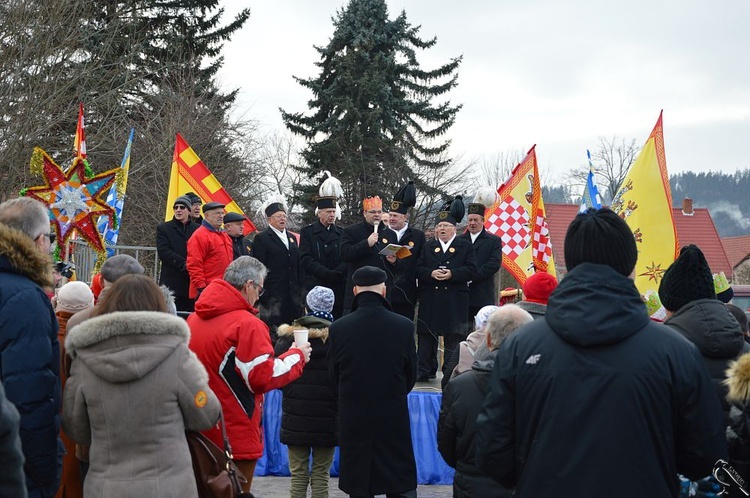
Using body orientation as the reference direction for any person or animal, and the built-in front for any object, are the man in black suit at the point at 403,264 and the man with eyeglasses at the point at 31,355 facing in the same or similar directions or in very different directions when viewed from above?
very different directions

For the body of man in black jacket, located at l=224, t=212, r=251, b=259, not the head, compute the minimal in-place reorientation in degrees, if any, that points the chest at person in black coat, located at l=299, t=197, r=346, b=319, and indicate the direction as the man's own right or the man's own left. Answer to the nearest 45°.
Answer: approximately 45° to the man's own left

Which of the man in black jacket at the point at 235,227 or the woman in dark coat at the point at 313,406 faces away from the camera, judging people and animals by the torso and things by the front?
the woman in dark coat

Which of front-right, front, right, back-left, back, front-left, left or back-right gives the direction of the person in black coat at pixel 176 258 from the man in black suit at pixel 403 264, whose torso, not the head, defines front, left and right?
front-right

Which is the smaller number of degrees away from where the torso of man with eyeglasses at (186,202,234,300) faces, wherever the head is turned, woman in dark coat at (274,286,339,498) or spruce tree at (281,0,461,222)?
the woman in dark coat

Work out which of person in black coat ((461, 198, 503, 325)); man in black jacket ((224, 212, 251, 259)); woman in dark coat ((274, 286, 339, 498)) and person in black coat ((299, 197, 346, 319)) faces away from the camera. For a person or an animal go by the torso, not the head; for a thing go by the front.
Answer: the woman in dark coat

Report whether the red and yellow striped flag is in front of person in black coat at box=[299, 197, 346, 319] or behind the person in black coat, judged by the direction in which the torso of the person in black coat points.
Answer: behind

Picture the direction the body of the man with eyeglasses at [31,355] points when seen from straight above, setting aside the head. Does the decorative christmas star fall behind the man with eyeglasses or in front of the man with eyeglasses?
in front

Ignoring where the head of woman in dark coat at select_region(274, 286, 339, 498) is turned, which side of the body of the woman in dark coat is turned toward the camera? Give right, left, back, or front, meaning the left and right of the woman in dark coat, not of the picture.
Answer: back

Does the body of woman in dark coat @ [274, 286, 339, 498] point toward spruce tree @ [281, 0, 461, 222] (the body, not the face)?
yes
